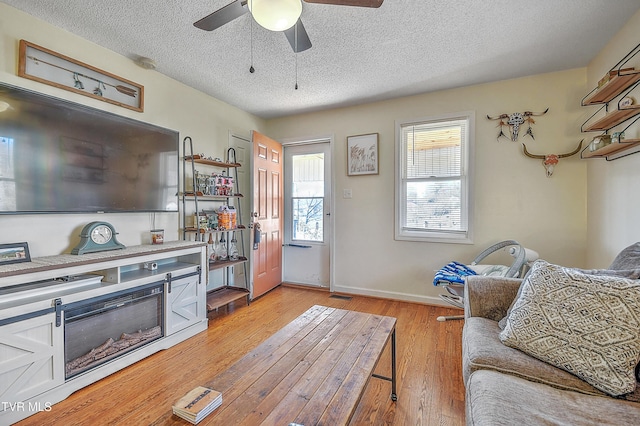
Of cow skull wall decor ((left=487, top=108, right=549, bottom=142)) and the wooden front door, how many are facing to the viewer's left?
0

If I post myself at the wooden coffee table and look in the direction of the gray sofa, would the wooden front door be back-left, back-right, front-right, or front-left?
back-left

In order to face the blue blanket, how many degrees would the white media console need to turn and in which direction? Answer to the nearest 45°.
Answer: approximately 45° to its left

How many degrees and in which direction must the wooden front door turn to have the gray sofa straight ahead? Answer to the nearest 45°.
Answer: approximately 45° to its right

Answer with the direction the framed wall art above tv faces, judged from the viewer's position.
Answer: facing the viewer and to the right of the viewer

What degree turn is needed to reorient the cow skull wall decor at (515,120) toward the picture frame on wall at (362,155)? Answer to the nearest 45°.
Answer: approximately 90° to its right

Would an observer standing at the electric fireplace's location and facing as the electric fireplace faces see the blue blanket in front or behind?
in front

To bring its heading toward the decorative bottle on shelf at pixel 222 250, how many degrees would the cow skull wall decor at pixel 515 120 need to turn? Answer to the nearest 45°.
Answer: approximately 45° to its right

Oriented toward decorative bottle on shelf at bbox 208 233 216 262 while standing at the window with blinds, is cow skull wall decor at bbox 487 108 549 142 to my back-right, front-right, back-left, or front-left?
back-left

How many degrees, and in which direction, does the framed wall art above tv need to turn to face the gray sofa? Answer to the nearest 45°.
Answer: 0° — it already faces it

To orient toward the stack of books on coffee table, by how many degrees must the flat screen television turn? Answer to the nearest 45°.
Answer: approximately 45° to its right

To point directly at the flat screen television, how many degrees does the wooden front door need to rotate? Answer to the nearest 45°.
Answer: approximately 90° to its right
